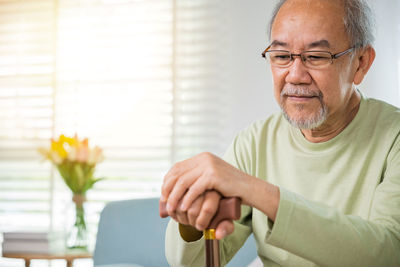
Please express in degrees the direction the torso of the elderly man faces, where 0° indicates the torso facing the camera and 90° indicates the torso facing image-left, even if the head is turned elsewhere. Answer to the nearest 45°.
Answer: approximately 45°

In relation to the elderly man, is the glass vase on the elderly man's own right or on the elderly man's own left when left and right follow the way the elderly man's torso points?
on the elderly man's own right
